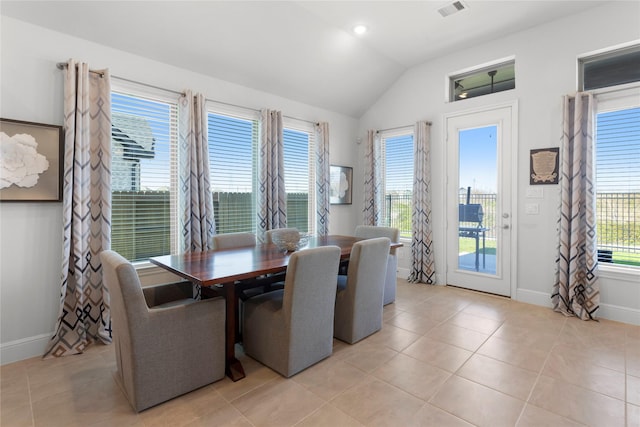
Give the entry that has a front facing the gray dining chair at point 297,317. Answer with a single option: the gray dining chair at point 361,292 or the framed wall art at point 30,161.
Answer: the framed wall art

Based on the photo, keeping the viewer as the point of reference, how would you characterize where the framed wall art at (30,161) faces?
facing the viewer and to the right of the viewer

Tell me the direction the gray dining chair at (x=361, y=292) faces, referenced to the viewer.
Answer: facing away from the viewer and to the left of the viewer

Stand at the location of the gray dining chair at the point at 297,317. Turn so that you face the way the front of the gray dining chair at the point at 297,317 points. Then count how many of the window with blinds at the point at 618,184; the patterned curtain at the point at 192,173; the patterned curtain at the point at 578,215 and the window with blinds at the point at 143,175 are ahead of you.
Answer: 2

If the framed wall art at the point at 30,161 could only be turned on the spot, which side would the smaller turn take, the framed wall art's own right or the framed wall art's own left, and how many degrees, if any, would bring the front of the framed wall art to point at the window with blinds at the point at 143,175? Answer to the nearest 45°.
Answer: approximately 45° to the framed wall art's own left

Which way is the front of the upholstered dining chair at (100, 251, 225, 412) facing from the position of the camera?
facing away from the viewer and to the right of the viewer

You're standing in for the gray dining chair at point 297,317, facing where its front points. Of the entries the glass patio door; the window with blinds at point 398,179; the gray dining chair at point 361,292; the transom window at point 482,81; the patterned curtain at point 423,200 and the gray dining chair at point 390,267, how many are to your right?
6

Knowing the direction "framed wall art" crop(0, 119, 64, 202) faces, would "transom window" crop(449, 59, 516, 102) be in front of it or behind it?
in front

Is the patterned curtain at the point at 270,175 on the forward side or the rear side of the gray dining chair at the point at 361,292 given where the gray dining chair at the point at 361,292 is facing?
on the forward side

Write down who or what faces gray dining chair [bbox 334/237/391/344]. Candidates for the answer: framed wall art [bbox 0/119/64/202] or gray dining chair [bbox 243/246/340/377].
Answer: the framed wall art

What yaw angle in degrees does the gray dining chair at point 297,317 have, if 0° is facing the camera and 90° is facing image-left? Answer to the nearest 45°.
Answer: approximately 135°

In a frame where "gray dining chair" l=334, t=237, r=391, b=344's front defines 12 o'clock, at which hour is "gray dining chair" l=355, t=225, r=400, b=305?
"gray dining chair" l=355, t=225, r=400, b=305 is roughly at 2 o'clock from "gray dining chair" l=334, t=237, r=391, b=344.

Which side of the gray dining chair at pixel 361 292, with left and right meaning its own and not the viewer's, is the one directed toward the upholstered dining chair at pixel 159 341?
left

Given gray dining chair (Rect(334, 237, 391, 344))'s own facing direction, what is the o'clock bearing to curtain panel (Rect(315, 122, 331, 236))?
The curtain panel is roughly at 1 o'clock from the gray dining chair.

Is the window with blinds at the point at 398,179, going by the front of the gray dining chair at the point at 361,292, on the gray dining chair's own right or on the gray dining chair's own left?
on the gray dining chair's own right

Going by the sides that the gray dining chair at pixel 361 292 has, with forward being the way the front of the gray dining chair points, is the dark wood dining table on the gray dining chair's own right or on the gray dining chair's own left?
on the gray dining chair's own left
